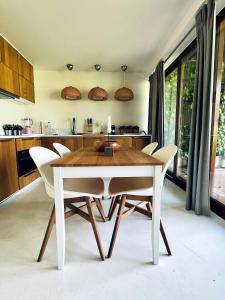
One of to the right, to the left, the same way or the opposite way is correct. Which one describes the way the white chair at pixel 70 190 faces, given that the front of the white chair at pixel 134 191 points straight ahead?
the opposite way

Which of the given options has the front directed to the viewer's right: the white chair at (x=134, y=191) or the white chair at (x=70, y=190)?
the white chair at (x=70, y=190)

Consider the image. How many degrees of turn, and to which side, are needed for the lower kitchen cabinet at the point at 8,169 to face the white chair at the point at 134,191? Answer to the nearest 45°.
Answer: approximately 45° to its right

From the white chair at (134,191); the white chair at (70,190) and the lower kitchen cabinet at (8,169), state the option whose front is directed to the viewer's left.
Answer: the white chair at (134,191)

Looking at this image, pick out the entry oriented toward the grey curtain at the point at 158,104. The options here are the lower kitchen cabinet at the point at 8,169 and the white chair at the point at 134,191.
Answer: the lower kitchen cabinet

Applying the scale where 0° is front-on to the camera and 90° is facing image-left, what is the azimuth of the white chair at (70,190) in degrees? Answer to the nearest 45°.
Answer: approximately 270°

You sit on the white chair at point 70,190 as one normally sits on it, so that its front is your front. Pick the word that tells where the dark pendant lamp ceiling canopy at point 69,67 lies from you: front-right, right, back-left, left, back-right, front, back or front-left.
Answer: left

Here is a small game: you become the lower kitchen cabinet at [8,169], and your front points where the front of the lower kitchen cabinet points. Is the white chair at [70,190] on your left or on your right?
on your right

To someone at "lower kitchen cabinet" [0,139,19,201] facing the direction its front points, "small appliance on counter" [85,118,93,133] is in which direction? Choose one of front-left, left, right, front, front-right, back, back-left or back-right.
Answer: front-left

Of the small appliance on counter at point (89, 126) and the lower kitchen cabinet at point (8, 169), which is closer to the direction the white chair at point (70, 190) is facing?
the small appliance on counter

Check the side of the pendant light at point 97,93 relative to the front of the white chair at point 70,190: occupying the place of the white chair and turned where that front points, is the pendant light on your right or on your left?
on your left

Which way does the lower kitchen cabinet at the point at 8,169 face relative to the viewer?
to the viewer's right

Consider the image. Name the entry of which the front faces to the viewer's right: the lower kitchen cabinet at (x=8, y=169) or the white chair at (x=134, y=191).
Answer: the lower kitchen cabinet
